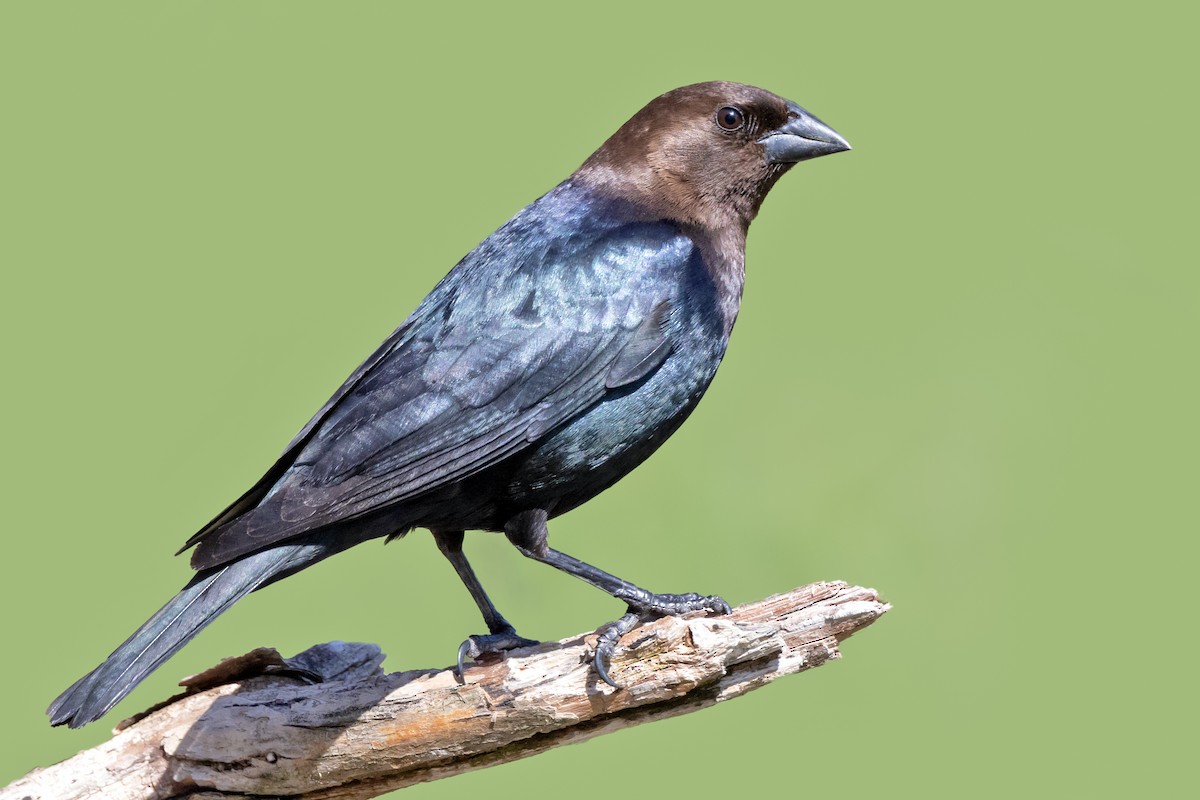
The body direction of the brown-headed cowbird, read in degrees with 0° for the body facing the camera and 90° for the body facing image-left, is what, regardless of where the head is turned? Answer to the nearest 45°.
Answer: approximately 270°
